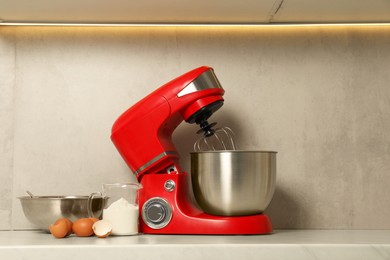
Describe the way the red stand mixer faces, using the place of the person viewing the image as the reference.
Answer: facing to the right of the viewer

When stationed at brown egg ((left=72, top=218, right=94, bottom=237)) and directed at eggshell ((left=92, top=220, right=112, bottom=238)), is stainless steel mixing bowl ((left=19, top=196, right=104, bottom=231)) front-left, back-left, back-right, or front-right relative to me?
back-left

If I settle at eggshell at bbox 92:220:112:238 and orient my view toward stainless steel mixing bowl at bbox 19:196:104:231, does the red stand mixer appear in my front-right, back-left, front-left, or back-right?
back-right
